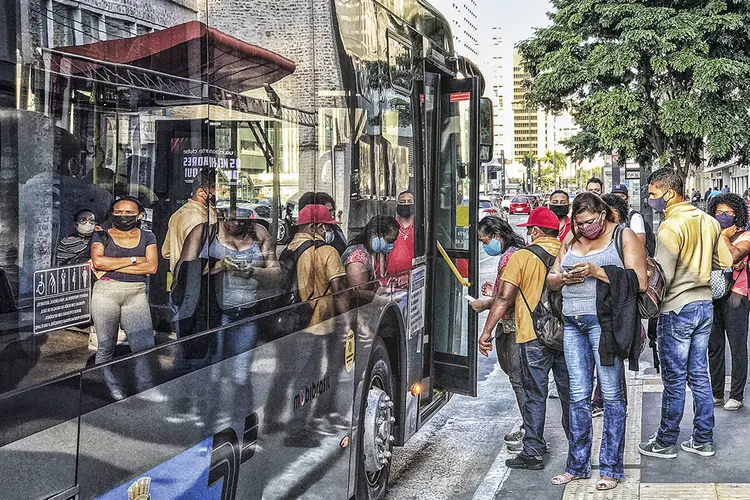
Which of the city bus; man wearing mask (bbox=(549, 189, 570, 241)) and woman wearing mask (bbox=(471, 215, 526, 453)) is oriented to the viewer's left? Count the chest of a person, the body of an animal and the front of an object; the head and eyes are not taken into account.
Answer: the woman wearing mask

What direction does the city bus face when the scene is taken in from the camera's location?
facing away from the viewer and to the right of the viewer

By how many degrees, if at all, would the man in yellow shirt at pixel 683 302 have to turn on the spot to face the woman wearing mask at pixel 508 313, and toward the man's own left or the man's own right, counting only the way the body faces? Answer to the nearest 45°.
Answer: approximately 45° to the man's own left

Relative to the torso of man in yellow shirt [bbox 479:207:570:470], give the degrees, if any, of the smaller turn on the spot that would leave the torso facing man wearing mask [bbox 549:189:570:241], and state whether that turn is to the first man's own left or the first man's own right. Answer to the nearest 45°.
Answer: approximately 45° to the first man's own right

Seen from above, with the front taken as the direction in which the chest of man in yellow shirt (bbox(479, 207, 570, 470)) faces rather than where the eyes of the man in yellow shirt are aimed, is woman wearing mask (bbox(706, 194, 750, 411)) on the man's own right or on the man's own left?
on the man's own right

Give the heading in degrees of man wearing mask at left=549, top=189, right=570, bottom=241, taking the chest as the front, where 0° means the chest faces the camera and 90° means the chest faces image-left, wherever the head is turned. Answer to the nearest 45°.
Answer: approximately 0°

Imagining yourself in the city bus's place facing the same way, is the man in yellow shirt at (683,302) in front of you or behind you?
in front

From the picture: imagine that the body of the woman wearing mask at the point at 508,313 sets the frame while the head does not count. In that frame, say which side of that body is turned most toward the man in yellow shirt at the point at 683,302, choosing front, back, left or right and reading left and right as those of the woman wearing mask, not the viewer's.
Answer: back

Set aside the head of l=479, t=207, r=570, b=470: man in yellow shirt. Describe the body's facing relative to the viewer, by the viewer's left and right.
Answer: facing away from the viewer and to the left of the viewer

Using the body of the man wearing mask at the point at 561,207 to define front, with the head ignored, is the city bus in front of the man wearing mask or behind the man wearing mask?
in front

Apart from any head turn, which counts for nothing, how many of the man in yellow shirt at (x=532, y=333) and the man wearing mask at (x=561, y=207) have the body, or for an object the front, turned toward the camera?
1

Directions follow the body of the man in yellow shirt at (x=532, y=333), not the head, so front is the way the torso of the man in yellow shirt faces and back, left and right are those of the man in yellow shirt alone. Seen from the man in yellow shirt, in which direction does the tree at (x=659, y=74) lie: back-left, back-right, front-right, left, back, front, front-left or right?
front-right

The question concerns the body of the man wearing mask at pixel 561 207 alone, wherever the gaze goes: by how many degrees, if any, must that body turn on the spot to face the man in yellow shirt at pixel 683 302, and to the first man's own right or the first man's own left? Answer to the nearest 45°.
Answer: approximately 45° to the first man's own left

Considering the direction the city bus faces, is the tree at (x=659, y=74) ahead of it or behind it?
ahead
